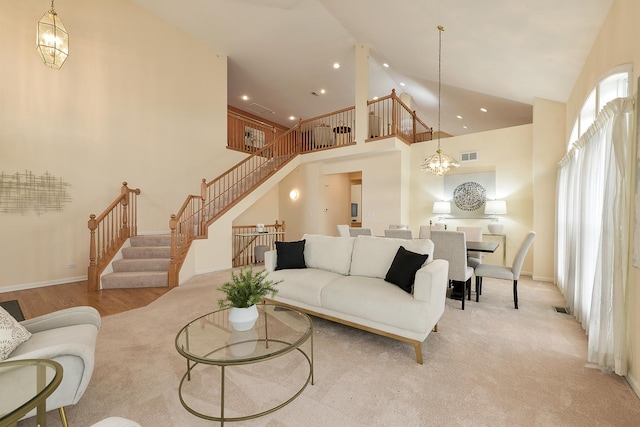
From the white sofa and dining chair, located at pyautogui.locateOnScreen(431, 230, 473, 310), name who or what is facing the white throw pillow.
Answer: the white sofa

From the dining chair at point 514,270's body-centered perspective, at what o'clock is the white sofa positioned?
The white sofa is roughly at 10 o'clock from the dining chair.

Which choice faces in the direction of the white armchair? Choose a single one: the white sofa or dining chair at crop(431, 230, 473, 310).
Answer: the white sofa

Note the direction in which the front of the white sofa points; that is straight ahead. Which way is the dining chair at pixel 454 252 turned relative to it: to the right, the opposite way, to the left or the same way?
the opposite way

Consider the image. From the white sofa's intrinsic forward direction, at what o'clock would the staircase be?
The staircase is roughly at 2 o'clock from the white sofa.

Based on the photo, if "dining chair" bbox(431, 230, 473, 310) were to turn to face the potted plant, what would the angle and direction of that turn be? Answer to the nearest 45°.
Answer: approximately 180°

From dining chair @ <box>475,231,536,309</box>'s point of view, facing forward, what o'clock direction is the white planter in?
The white planter is roughly at 10 o'clock from the dining chair.

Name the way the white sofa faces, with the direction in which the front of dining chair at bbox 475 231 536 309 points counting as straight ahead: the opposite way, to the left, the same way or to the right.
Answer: to the left

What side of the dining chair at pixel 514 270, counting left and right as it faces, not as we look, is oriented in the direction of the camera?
left

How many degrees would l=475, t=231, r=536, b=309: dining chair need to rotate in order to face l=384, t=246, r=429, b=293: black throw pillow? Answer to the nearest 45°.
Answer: approximately 45° to its left

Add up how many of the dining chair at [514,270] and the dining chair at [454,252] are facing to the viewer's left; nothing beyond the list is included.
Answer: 1

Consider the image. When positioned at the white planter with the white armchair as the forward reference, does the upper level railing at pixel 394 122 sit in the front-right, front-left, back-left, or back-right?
back-right

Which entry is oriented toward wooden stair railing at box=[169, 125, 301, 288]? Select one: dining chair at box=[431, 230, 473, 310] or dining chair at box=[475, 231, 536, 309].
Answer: dining chair at box=[475, 231, 536, 309]

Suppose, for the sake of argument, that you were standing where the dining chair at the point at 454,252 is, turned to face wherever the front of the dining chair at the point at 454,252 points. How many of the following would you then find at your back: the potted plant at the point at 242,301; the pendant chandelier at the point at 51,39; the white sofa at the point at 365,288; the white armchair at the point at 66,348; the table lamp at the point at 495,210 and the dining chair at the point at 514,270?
4
